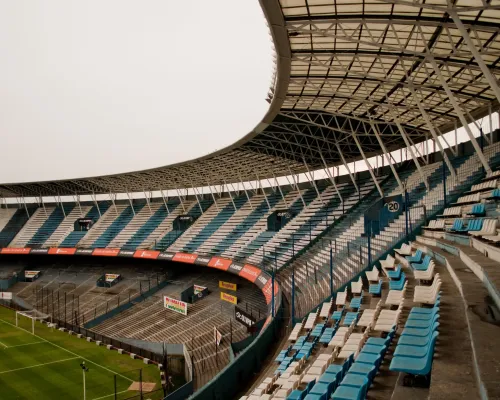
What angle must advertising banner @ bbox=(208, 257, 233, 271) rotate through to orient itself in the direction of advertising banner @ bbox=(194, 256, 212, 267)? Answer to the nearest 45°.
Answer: approximately 90° to its right

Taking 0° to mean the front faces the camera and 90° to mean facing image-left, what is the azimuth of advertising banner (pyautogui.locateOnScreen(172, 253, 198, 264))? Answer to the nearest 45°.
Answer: approximately 0°

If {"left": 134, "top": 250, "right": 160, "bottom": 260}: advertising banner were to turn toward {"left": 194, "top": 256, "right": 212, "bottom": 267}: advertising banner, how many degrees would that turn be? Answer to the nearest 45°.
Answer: approximately 45° to its left

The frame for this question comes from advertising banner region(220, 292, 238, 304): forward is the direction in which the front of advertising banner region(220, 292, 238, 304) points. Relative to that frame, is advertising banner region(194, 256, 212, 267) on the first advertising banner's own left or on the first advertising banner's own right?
on the first advertising banner's own right

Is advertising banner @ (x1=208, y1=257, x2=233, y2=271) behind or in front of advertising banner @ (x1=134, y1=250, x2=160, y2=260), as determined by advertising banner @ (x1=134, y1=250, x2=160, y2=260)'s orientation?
in front

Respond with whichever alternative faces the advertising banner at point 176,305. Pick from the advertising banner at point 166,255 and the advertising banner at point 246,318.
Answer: the advertising banner at point 166,255

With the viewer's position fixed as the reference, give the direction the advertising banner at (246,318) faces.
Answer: facing the viewer and to the left of the viewer

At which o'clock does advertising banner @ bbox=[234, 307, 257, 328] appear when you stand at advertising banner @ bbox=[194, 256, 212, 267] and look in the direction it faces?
advertising banner @ bbox=[234, 307, 257, 328] is roughly at 10 o'clock from advertising banner @ bbox=[194, 256, 212, 267].

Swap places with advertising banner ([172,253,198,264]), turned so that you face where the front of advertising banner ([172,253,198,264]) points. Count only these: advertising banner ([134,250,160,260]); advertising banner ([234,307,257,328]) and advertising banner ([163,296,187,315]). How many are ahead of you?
2

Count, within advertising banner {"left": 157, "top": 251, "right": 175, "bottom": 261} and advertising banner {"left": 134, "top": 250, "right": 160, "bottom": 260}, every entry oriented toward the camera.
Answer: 2

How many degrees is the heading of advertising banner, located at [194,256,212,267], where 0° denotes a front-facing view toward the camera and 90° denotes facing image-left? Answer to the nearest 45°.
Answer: approximately 45°

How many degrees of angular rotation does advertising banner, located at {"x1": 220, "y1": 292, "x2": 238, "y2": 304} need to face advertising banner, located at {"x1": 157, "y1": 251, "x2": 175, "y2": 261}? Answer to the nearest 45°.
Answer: approximately 90° to its right

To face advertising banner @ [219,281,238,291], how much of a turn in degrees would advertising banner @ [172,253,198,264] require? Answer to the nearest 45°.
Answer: approximately 45° to its left
